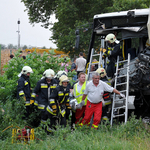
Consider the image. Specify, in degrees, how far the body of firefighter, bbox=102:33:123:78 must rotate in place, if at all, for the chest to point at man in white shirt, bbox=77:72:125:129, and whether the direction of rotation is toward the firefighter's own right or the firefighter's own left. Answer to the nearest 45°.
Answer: approximately 45° to the firefighter's own left

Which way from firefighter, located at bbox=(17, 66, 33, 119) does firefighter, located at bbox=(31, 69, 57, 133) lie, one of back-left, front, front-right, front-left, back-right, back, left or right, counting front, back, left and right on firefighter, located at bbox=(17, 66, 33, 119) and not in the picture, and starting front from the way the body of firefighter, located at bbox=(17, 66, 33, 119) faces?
front-right

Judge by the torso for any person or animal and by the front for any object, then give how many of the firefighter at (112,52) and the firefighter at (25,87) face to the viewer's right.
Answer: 1

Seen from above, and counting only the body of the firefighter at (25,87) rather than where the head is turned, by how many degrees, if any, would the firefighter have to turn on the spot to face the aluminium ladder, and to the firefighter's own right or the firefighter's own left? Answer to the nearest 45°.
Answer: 0° — they already face it

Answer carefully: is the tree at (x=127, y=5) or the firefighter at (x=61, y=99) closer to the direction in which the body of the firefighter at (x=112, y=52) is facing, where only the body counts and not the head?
the firefighter

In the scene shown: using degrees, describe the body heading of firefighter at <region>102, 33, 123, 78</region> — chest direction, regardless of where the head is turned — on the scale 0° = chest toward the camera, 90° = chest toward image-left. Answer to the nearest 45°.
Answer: approximately 45°

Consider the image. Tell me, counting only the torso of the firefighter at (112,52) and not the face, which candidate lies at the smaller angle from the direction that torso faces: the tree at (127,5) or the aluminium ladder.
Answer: the aluminium ladder

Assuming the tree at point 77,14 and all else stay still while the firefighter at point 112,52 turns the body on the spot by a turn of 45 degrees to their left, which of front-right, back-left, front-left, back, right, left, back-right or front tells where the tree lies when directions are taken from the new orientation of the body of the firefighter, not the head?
back

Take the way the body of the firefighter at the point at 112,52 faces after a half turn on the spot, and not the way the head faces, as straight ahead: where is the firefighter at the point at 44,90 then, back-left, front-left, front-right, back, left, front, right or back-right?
back

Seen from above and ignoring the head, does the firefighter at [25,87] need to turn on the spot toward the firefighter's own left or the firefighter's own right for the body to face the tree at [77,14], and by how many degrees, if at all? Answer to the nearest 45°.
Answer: approximately 90° to the firefighter's own left

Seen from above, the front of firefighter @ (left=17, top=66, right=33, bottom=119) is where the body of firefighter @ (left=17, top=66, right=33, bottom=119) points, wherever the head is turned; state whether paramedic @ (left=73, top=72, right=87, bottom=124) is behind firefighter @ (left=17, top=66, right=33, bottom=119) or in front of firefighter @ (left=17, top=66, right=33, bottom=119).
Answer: in front

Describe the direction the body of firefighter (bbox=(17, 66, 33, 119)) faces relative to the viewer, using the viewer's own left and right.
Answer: facing to the right of the viewer

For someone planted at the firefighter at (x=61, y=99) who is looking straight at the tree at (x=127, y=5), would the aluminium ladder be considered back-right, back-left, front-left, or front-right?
front-right

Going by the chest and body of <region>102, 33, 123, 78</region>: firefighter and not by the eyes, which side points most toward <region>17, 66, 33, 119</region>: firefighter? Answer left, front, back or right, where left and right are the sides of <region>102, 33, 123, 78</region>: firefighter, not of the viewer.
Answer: front
